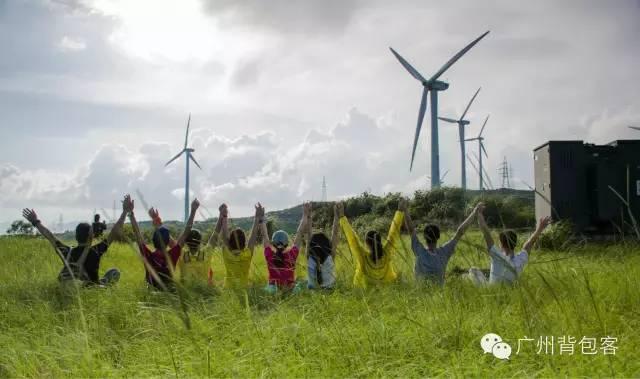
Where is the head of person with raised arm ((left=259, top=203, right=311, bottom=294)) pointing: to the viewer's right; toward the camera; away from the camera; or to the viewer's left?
away from the camera

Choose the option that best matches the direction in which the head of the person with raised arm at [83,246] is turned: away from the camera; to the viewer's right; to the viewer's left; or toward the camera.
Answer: away from the camera

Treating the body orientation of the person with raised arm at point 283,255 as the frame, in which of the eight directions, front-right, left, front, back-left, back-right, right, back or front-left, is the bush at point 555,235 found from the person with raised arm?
front-right

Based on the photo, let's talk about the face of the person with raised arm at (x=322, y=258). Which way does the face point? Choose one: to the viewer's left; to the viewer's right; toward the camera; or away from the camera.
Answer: away from the camera

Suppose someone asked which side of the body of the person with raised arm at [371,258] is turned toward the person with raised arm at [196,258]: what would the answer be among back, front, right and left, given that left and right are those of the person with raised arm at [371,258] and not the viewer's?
left

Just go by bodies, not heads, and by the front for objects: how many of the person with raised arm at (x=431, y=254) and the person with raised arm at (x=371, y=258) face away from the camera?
2

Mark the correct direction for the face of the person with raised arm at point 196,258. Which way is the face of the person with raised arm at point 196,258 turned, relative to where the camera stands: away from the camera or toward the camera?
away from the camera

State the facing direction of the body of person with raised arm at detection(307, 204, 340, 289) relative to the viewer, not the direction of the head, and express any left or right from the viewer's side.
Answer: facing away from the viewer

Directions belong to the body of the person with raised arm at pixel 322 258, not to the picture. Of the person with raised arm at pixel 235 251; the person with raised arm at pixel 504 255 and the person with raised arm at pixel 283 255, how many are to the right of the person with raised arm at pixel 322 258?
1

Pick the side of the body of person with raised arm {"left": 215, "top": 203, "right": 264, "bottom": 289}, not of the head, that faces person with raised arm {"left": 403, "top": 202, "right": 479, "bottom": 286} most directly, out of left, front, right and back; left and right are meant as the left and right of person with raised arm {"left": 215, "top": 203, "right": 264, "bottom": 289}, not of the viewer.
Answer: right

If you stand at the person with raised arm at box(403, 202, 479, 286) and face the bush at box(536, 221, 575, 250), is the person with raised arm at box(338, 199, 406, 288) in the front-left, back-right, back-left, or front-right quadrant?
back-left

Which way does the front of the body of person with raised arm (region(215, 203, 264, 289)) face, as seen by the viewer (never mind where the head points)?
away from the camera

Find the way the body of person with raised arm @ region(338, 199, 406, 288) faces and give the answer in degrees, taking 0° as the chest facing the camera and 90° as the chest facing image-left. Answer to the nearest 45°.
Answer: approximately 180°

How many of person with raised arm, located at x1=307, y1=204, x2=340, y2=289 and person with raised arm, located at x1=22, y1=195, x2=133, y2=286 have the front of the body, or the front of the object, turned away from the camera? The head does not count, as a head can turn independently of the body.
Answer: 2

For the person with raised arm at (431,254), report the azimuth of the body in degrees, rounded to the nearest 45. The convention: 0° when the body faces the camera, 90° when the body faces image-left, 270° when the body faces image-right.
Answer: approximately 180°

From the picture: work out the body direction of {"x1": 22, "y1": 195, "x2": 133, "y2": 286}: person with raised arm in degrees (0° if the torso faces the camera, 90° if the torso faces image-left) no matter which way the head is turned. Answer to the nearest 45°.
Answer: approximately 180°
